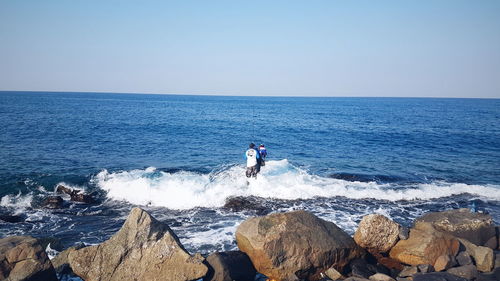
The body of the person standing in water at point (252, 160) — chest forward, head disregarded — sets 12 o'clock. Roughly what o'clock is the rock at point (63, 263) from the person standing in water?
The rock is roughly at 7 o'clock from the person standing in water.

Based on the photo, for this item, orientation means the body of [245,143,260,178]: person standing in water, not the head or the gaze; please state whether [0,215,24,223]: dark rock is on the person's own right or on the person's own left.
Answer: on the person's own left

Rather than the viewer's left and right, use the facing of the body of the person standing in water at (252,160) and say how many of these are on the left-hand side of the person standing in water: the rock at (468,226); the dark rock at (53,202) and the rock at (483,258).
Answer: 1

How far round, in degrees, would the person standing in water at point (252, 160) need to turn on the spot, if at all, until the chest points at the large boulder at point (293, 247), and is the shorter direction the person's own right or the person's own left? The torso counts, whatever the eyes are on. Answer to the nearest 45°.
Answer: approximately 180°

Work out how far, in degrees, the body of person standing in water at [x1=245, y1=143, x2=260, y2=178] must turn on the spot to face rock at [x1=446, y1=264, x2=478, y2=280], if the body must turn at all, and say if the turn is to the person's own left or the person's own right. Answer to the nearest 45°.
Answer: approximately 135° to the person's own right

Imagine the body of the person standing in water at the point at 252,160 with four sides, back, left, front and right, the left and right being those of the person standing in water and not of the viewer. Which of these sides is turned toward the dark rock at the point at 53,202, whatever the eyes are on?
left

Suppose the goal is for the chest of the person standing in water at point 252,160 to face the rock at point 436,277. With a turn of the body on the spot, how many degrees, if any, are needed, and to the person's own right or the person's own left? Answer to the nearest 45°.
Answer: approximately 135° to the person's own right

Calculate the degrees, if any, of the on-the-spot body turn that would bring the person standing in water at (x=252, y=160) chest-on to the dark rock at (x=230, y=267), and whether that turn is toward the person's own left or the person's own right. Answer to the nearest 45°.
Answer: approximately 180°

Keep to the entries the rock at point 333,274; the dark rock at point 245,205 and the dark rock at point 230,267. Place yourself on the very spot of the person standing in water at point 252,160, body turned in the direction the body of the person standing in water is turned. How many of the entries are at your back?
3

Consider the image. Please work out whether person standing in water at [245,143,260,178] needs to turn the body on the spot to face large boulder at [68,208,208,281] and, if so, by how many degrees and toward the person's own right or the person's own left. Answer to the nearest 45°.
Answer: approximately 180°

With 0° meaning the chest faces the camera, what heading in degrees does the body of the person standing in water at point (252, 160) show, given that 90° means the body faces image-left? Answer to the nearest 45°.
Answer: approximately 180°

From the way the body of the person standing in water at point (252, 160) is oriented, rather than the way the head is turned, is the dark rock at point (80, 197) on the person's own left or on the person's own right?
on the person's own left

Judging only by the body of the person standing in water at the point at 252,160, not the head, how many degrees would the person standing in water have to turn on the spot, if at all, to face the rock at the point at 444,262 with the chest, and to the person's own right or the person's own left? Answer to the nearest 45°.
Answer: approximately 135° to the person's own right

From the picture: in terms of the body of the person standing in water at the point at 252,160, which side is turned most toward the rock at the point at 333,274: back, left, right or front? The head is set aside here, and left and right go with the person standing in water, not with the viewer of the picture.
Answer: back
